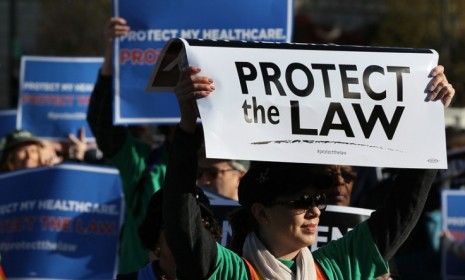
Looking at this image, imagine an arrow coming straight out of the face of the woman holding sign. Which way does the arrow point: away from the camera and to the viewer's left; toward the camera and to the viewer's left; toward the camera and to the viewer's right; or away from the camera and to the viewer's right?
toward the camera and to the viewer's right

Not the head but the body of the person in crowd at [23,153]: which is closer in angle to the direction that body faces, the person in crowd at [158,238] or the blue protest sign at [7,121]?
the person in crowd

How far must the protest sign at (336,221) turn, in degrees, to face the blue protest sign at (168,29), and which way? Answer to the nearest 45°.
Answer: approximately 135° to its right

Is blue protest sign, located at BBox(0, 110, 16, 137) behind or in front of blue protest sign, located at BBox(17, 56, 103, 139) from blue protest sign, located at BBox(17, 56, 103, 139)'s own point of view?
behind

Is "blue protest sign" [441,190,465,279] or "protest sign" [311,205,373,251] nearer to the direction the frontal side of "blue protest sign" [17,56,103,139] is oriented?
the protest sign

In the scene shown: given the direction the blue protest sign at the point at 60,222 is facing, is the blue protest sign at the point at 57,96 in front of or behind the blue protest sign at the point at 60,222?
behind

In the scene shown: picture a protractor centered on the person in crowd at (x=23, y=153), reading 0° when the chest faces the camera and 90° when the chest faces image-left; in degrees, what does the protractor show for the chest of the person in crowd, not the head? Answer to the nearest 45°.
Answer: approximately 315°

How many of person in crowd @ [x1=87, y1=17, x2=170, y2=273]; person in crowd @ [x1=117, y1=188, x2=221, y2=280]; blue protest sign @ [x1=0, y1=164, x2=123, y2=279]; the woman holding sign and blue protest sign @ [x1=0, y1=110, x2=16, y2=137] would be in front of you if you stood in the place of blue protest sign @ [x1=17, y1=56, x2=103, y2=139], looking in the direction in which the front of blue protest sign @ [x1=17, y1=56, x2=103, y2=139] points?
4
